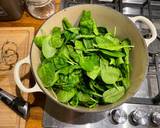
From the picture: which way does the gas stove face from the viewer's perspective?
toward the camera
